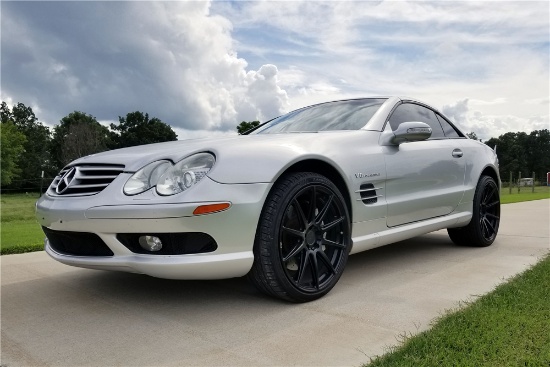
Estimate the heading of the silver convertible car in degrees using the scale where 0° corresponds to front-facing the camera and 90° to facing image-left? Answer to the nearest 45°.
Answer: approximately 45°
